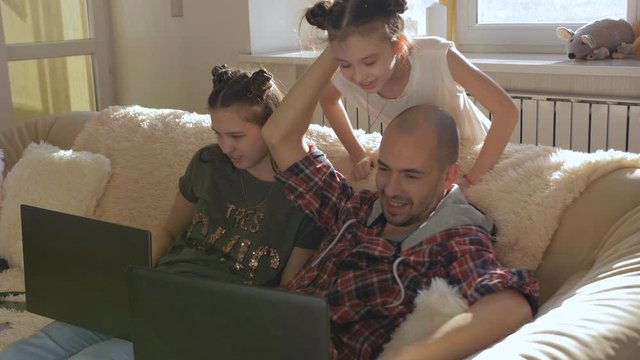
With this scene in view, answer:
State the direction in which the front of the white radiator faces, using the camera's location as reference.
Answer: facing the viewer

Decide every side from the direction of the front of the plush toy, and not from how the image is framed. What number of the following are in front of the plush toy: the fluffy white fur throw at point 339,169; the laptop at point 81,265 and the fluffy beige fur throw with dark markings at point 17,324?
3

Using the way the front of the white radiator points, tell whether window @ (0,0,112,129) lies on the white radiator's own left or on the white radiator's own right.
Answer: on the white radiator's own right

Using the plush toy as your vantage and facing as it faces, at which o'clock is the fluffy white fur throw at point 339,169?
The fluffy white fur throw is roughly at 12 o'clock from the plush toy.

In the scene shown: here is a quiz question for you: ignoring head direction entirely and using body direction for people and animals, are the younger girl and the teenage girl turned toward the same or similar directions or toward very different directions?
same or similar directions

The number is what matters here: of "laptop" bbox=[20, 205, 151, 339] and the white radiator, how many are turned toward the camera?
1

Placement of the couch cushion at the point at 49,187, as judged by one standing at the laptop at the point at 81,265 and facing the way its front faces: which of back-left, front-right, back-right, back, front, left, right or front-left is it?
front-left

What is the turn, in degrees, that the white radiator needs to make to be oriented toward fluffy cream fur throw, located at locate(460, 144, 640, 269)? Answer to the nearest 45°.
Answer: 0° — it already faces it

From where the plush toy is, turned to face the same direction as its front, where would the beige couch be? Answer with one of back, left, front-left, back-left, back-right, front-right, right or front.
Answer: front-left

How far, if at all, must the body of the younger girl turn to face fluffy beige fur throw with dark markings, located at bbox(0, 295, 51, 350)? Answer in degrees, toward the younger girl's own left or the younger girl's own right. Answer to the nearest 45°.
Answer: approximately 45° to the younger girl's own right

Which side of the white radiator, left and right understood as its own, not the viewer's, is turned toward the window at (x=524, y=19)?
back

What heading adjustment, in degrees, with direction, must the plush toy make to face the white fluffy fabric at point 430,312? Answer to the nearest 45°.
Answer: approximately 45° to its left
